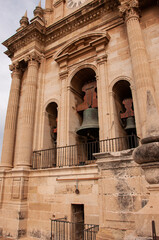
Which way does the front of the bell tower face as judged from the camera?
facing the viewer and to the left of the viewer
